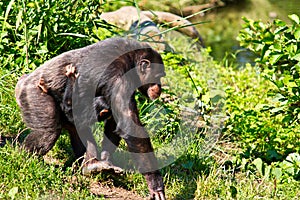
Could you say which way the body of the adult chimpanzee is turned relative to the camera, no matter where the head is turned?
to the viewer's right

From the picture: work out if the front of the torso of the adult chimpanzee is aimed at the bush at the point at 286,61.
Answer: yes
